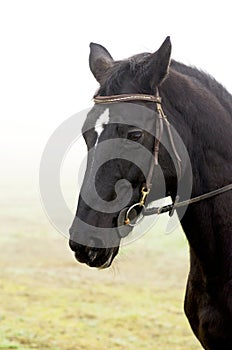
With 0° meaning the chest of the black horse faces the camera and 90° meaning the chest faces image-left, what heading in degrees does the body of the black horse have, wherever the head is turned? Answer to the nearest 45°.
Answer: approximately 45°
